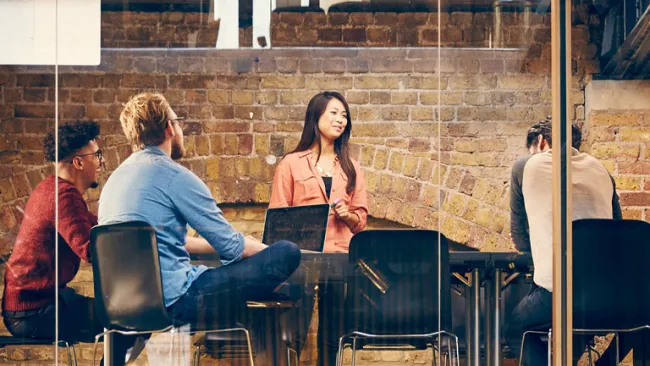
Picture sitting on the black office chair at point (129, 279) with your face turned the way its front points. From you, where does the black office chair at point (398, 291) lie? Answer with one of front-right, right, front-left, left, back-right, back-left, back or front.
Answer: front-right

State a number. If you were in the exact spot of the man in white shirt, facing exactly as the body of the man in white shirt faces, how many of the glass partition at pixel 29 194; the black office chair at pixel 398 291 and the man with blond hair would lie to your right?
0

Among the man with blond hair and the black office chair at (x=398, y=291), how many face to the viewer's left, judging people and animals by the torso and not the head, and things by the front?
0

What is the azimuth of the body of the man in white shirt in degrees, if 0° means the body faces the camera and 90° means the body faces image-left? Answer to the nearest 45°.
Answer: approximately 135°

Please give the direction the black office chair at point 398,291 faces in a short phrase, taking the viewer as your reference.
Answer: facing away from the viewer

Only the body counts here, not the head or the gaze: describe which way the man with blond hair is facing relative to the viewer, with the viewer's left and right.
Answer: facing away from the viewer and to the right of the viewer

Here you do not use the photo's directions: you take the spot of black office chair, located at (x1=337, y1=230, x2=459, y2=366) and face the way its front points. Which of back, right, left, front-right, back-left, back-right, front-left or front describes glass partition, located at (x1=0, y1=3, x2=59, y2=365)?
left

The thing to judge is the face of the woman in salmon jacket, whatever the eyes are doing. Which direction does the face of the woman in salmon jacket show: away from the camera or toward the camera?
toward the camera

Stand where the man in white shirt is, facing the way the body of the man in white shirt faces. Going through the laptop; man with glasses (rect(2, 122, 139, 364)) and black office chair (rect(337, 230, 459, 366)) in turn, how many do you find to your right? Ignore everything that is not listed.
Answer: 0

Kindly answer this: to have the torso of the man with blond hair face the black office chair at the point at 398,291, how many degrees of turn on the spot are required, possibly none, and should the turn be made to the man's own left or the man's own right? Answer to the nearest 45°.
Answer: approximately 45° to the man's own right

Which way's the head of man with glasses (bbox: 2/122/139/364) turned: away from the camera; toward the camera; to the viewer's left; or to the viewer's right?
to the viewer's right

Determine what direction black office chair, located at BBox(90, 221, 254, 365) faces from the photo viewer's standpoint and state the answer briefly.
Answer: facing away from the viewer and to the right of the viewer

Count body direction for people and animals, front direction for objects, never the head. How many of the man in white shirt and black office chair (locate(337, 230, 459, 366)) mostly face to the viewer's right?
0

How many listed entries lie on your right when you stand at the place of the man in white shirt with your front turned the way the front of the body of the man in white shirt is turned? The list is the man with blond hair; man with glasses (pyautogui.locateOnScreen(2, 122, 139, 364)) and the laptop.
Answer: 0

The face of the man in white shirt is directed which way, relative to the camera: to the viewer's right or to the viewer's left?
to the viewer's left

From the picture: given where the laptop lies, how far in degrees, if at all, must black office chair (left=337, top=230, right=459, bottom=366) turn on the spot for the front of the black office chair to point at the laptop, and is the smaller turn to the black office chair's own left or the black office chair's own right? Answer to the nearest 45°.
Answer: approximately 90° to the black office chair's own left
